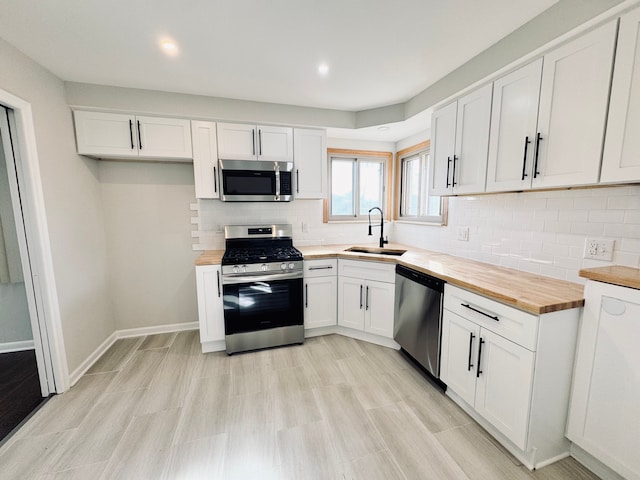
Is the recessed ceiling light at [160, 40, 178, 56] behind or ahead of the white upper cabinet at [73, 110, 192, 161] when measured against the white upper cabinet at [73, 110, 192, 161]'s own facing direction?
ahead

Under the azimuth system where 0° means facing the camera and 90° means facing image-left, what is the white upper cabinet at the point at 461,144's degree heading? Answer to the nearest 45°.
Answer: approximately 45°

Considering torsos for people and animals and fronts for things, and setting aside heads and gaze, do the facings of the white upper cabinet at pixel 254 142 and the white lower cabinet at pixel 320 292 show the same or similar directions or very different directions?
same or similar directions

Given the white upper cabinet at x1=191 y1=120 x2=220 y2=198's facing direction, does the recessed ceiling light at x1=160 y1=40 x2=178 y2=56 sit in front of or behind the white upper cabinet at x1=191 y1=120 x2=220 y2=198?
in front

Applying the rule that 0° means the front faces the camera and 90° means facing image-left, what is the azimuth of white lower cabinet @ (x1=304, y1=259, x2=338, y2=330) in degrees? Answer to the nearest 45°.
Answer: approximately 0°

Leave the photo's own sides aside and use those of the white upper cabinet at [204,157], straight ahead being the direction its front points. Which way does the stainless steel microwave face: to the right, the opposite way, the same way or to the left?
the same way

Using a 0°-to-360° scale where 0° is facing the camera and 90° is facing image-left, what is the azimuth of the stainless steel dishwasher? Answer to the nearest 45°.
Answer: approximately 45°

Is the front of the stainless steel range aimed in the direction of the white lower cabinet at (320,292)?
no

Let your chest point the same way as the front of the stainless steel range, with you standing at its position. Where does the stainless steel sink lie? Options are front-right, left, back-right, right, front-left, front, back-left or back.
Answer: left

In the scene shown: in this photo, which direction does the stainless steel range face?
toward the camera

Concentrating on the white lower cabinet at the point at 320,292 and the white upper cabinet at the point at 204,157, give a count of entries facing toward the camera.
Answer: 2

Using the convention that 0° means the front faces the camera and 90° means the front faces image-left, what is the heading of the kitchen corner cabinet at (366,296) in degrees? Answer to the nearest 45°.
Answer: approximately 45°

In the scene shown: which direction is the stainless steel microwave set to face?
toward the camera

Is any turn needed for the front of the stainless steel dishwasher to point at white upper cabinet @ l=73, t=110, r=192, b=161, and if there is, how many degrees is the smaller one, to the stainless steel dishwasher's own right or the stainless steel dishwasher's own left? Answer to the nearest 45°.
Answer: approximately 45° to the stainless steel dishwasher's own right

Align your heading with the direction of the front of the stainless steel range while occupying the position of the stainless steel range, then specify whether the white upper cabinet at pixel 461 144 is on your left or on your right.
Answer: on your left

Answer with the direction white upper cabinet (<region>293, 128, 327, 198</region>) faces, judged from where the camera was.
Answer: facing the viewer
